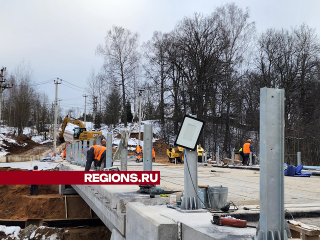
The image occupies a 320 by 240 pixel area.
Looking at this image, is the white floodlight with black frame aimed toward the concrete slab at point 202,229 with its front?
yes

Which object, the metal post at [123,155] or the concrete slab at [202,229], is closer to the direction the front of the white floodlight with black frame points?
the concrete slab

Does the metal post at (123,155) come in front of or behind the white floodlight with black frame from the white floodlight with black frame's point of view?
behind

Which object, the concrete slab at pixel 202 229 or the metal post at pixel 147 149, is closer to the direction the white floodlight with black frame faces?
the concrete slab

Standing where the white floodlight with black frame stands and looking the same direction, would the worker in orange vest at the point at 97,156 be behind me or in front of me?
behind

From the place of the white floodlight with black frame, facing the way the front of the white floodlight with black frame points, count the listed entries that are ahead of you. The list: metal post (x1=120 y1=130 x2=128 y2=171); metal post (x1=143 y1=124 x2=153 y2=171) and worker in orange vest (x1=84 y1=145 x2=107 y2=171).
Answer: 0

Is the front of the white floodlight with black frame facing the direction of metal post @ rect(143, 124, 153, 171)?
no

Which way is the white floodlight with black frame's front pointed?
toward the camera

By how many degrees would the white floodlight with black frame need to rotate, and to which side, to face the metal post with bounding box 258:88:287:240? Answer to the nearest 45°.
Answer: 0° — it already faces it
